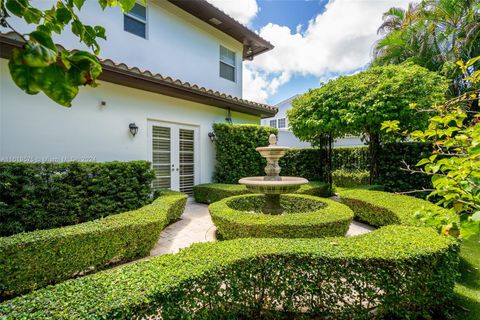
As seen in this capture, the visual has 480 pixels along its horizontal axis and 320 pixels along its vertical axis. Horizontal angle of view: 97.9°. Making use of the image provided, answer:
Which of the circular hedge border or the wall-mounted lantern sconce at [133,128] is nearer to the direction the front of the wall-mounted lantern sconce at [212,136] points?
the circular hedge border

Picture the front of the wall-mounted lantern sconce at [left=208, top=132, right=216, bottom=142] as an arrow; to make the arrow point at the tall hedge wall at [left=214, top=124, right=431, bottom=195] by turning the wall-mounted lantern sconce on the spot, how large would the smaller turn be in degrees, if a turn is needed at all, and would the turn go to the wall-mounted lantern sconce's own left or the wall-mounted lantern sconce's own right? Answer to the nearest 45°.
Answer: approximately 45° to the wall-mounted lantern sconce's own left

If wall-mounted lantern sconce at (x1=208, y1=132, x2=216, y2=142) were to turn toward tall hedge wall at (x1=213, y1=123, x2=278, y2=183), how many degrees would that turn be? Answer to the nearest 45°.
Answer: approximately 45° to its left

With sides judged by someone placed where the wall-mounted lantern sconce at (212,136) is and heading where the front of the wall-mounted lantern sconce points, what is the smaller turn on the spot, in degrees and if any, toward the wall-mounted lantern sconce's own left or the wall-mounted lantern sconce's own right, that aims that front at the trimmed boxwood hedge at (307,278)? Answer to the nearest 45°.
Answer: approximately 45° to the wall-mounted lantern sconce's own right

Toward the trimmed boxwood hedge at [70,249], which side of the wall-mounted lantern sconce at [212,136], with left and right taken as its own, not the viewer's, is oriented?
right

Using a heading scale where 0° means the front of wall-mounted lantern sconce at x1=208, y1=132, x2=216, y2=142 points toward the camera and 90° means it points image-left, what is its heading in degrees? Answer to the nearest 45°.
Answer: approximately 315°

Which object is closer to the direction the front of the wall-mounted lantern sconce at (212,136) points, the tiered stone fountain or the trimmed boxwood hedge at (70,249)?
the tiered stone fountain

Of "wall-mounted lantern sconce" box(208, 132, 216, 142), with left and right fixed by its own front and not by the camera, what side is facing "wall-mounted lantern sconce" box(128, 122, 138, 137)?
right
